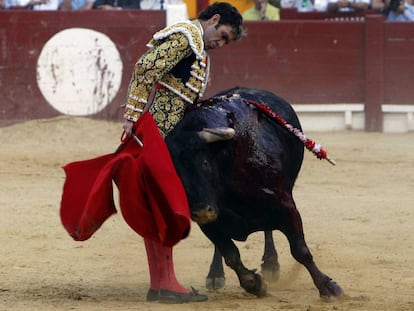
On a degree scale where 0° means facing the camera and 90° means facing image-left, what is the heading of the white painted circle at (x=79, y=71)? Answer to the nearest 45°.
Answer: approximately 0°

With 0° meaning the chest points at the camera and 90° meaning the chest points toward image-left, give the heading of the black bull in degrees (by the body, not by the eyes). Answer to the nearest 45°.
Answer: approximately 45°

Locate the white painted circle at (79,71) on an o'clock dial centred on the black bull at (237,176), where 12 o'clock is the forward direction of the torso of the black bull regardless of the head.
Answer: The white painted circle is roughly at 4 o'clock from the black bull.

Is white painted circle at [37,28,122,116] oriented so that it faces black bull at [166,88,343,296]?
yes
